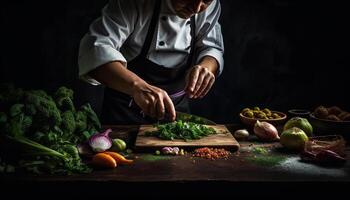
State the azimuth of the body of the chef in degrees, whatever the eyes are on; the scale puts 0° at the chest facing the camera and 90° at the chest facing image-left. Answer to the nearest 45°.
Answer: approximately 315°

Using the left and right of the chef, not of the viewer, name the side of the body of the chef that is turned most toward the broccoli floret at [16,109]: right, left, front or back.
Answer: right

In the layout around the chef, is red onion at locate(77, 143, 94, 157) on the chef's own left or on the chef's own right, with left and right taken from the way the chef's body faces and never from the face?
on the chef's own right

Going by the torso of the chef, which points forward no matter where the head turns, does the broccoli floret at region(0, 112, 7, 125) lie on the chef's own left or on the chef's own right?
on the chef's own right

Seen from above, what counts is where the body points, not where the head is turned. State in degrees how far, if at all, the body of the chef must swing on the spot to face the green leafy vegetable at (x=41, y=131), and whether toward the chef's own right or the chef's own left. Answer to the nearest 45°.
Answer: approximately 90° to the chef's own right

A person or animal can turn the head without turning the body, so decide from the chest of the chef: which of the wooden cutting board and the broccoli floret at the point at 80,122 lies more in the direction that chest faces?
the wooden cutting board

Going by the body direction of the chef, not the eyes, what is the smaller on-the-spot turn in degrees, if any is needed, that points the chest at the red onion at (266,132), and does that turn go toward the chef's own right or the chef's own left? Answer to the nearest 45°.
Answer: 0° — they already face it

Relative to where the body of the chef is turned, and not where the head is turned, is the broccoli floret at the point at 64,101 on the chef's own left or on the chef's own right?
on the chef's own right
